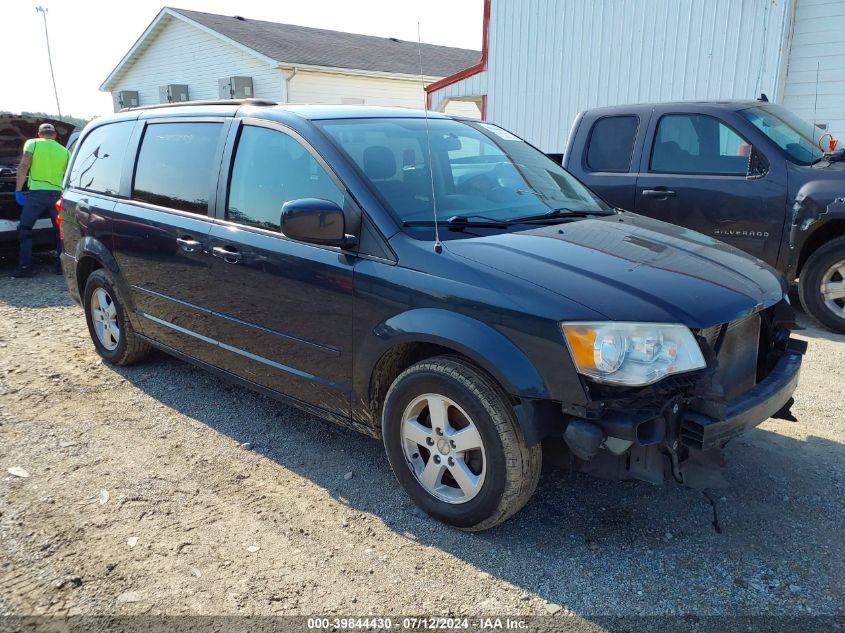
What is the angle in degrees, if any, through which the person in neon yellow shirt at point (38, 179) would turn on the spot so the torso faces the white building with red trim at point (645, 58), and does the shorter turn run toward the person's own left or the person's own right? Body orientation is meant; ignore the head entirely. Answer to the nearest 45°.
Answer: approximately 90° to the person's own right

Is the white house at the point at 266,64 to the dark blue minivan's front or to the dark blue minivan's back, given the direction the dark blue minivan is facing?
to the back

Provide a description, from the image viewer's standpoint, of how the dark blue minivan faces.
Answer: facing the viewer and to the right of the viewer

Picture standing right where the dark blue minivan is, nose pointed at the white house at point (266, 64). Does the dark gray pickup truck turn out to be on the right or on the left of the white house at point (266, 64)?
right

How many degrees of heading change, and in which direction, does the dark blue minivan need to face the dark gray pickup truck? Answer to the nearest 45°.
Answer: approximately 90° to its left

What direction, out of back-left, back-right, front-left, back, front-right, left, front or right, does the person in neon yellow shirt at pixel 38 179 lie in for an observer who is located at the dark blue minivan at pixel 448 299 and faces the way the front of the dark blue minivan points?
back

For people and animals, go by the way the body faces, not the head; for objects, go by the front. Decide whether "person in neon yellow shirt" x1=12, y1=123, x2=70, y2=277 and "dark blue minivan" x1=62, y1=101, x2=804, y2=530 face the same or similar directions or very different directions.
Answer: very different directions

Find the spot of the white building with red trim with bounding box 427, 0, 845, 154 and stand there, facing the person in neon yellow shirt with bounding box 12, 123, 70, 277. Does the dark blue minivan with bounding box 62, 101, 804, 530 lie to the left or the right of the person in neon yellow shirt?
left

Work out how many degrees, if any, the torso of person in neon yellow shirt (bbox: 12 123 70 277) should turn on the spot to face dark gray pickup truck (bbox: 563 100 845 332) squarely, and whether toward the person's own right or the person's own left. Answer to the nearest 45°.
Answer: approximately 135° to the person's own right

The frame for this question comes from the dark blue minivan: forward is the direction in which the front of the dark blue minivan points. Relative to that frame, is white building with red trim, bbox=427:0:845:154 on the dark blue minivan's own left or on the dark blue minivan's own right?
on the dark blue minivan's own left
